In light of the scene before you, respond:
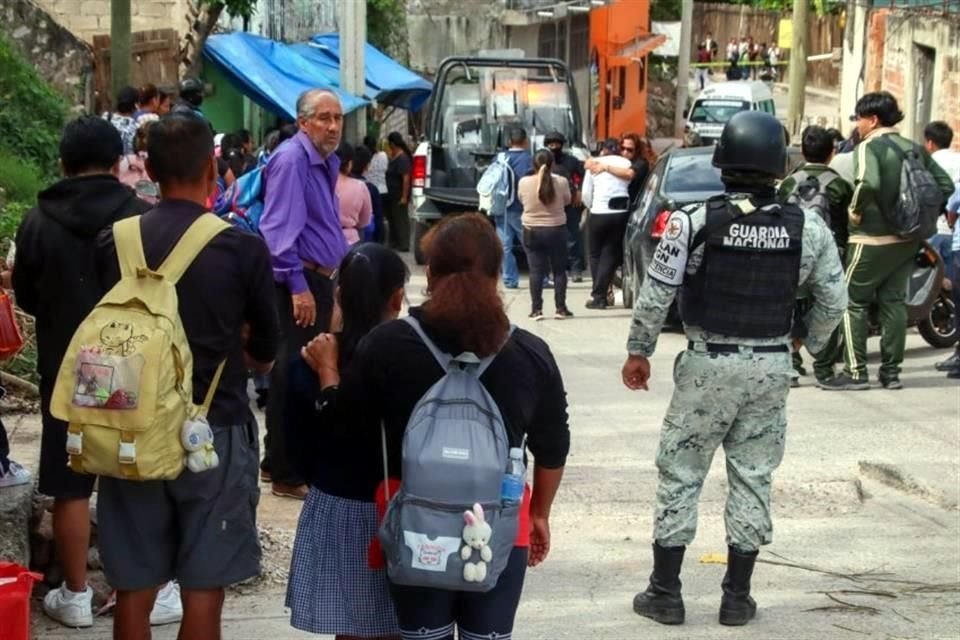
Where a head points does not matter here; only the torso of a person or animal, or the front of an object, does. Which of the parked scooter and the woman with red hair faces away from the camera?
the woman with red hair

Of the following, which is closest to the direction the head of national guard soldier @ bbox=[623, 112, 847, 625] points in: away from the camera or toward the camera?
away from the camera

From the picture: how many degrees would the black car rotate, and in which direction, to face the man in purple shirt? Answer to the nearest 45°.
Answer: approximately 135° to its left

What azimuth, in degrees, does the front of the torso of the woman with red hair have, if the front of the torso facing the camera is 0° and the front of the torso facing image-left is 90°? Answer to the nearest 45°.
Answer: approximately 180°

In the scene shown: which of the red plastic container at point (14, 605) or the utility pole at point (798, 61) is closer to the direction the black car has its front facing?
the utility pole

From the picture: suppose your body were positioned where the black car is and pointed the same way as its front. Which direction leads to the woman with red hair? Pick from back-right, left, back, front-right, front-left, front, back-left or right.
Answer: back-left

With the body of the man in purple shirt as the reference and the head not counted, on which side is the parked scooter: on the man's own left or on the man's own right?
on the man's own left

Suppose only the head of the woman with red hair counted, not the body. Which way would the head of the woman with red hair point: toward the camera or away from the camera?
away from the camera

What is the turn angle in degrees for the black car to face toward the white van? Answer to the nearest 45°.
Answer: approximately 45° to its right

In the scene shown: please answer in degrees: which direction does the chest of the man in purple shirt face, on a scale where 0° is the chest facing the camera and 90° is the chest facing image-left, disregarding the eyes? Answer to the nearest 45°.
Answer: approximately 315°
